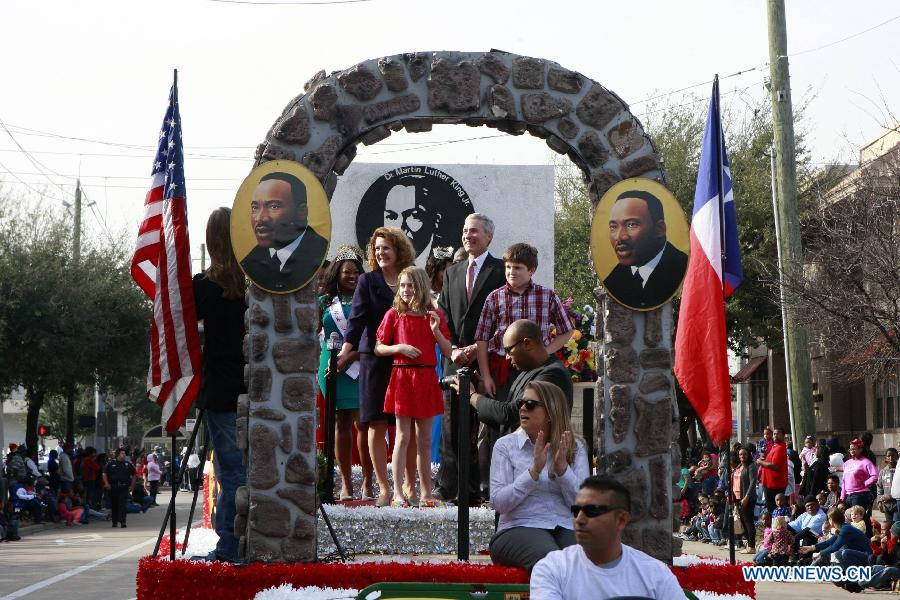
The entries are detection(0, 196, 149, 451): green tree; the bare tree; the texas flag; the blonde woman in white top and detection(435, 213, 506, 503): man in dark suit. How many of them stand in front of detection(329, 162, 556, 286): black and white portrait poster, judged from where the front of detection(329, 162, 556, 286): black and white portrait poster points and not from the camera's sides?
3

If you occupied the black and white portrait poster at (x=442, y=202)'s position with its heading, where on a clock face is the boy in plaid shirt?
The boy in plaid shirt is roughly at 12 o'clock from the black and white portrait poster.

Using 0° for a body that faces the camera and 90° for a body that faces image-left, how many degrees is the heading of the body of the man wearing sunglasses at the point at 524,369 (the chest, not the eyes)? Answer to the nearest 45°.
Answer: approximately 90°

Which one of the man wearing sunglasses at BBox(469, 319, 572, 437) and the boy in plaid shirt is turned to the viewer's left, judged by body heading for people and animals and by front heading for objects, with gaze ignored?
the man wearing sunglasses

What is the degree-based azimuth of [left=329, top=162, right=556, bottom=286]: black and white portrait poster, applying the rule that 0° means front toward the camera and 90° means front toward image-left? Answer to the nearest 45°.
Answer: approximately 0°
